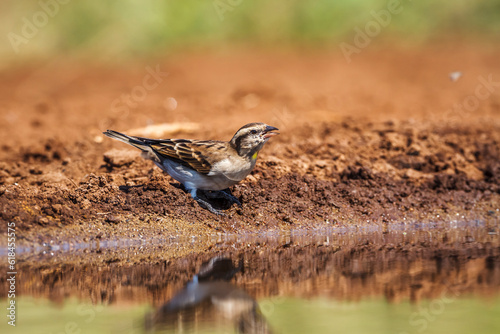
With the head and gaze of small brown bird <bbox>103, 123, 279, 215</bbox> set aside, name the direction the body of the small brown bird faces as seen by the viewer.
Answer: to the viewer's right

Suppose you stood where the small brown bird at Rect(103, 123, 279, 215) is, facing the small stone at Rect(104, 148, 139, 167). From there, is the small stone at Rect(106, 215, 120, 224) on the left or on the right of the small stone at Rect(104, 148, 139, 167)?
left

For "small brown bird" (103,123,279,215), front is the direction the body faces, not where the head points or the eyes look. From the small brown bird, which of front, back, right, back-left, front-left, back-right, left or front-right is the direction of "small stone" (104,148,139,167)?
back-left

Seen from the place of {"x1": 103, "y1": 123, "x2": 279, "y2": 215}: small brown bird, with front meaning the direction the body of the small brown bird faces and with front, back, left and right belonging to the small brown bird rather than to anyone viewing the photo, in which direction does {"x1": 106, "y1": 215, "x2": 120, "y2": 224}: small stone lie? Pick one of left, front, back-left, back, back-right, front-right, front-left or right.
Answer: back
